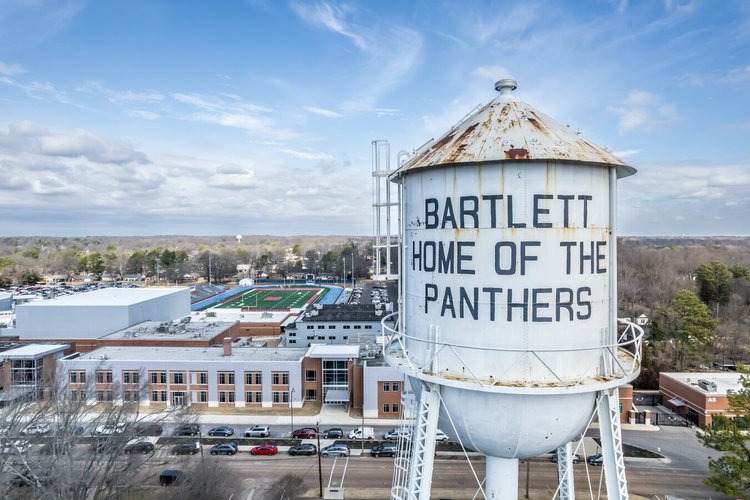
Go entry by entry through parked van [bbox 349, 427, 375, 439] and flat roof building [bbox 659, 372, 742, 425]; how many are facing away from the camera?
0

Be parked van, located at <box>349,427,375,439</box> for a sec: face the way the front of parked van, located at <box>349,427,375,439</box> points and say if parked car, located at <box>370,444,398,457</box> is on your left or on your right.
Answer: on your left

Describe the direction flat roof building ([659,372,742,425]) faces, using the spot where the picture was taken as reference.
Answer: facing the viewer and to the left of the viewer

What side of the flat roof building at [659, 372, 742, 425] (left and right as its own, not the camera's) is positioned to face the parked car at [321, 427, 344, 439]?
front
